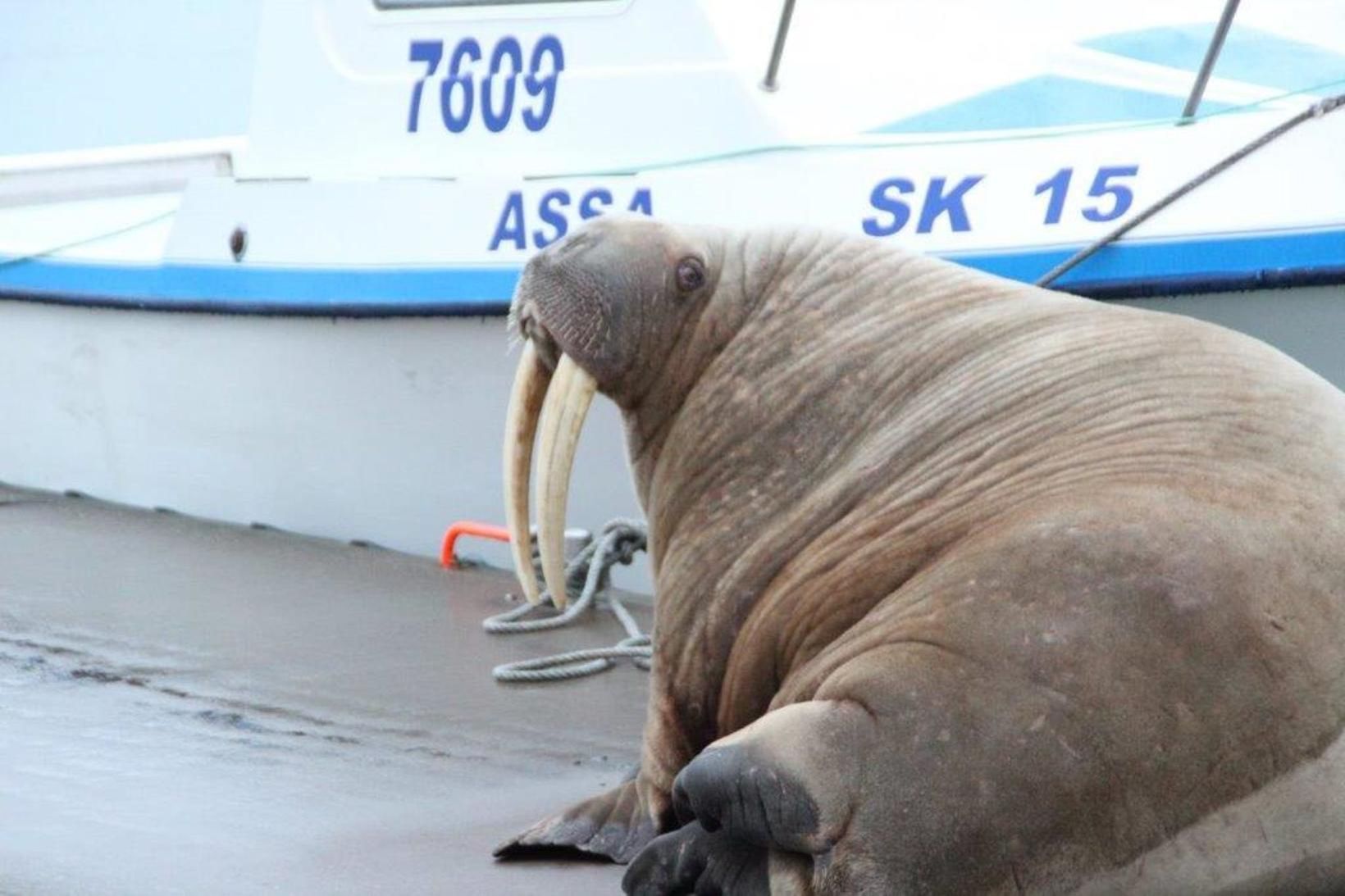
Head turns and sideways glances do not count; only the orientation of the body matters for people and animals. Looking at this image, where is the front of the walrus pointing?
to the viewer's left

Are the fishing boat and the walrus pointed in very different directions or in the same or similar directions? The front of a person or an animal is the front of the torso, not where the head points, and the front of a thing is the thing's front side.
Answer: very different directions

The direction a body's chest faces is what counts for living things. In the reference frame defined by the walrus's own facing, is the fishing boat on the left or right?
on its right

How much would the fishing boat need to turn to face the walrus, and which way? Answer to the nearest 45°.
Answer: approximately 90° to its right

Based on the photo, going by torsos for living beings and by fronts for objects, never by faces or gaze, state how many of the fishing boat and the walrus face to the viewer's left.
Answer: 1

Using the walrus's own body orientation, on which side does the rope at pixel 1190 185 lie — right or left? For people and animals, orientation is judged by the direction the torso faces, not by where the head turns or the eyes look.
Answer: on its right

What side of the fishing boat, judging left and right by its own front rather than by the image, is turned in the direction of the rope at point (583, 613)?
right

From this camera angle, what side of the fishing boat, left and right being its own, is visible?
right
